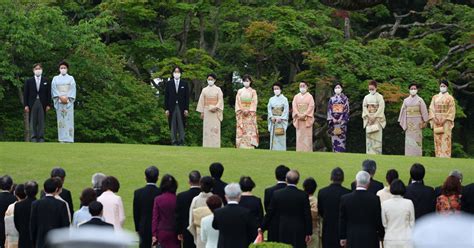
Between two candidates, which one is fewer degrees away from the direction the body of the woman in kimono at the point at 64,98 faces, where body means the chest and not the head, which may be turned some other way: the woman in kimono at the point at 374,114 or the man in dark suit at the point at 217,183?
the man in dark suit

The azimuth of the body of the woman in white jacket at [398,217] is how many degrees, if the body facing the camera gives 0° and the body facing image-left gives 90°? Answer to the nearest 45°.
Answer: approximately 180°

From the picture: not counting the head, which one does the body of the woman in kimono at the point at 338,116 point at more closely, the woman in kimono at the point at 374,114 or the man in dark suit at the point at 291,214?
the man in dark suit

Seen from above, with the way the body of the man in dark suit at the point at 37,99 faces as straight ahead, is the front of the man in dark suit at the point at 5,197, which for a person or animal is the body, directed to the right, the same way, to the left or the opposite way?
the opposite way

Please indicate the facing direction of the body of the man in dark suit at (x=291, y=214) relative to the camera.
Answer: away from the camera

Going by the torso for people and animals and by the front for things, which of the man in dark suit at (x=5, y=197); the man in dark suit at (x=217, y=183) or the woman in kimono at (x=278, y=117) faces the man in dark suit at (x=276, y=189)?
the woman in kimono

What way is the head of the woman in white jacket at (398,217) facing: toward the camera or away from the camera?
away from the camera

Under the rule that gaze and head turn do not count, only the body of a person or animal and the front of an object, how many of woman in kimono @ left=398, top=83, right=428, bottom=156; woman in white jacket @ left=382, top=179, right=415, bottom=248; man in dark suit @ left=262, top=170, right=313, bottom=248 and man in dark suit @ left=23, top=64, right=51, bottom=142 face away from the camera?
2

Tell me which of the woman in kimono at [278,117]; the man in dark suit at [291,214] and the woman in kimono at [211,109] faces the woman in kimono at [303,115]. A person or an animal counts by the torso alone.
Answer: the man in dark suit
